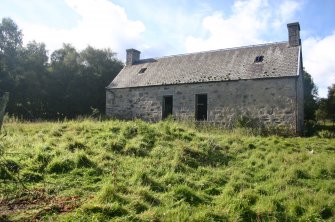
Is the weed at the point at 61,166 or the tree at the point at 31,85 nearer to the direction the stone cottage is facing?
the weed

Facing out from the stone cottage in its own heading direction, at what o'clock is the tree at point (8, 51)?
The tree is roughly at 2 o'clock from the stone cottage.

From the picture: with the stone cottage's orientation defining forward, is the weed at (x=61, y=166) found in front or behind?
in front

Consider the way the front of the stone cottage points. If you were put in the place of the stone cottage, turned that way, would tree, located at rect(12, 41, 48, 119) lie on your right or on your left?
on your right

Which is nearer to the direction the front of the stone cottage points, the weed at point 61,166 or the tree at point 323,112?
the weed

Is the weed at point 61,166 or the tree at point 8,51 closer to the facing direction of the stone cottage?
the weed

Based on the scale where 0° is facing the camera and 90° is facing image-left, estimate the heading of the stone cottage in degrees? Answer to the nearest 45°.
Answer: approximately 45°

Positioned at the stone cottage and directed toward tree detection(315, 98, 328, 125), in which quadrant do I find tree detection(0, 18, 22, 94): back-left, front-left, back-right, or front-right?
back-left
